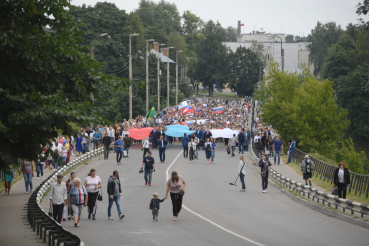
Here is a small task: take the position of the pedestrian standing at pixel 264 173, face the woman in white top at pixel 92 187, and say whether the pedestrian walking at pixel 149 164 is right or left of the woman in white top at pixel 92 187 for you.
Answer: right

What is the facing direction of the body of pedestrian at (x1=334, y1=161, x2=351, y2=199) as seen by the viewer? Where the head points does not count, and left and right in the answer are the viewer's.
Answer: facing the viewer

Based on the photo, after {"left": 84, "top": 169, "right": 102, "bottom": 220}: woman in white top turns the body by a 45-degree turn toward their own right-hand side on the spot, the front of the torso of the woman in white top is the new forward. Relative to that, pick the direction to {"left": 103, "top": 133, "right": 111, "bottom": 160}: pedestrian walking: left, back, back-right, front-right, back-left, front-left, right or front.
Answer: back-right
